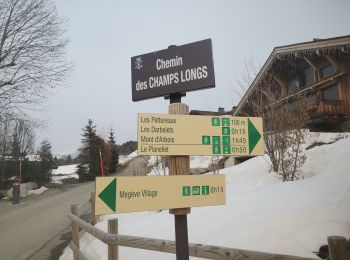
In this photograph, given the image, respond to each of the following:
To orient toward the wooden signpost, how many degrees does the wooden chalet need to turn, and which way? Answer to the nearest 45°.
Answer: approximately 45° to its left

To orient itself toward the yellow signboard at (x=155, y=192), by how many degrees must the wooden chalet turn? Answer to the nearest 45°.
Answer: approximately 45° to its left

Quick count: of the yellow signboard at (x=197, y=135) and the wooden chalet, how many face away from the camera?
0

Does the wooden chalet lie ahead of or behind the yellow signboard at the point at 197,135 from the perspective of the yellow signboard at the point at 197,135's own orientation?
behind

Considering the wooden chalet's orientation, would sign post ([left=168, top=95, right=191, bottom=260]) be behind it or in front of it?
in front

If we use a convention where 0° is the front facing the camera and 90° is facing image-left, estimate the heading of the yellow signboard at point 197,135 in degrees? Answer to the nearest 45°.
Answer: approximately 0°
